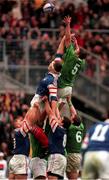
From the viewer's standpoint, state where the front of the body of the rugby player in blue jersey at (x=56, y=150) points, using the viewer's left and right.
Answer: facing away from the viewer and to the left of the viewer

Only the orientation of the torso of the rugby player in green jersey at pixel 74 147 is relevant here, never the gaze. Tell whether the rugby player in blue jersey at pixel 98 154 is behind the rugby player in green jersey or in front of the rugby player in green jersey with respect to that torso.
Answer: behind

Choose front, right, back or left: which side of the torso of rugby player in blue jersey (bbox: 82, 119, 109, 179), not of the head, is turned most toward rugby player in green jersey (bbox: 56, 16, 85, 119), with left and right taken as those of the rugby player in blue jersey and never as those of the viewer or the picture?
front

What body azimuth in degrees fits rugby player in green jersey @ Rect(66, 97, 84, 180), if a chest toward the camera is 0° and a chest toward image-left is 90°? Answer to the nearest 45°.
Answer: approximately 135°

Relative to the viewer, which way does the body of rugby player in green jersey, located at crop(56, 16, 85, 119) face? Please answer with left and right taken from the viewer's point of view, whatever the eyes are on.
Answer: facing away from the viewer and to the left of the viewer

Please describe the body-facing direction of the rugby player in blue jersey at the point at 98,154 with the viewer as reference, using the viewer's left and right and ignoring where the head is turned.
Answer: facing away from the viewer

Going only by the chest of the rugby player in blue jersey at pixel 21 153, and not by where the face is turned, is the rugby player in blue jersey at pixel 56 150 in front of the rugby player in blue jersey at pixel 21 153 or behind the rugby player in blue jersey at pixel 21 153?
in front

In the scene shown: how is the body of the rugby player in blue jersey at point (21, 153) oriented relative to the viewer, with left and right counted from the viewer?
facing to the right of the viewer
